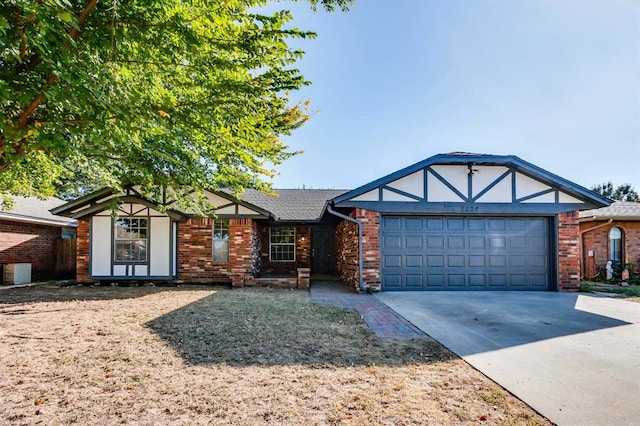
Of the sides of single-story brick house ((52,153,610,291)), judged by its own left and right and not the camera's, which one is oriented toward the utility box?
right

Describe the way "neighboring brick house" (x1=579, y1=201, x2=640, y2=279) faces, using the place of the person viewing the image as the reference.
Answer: facing the viewer

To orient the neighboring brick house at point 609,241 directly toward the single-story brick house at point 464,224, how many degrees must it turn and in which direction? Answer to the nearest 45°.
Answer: approximately 45° to its right

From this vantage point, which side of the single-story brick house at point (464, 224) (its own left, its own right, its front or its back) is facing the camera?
front

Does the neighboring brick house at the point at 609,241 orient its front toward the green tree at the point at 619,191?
no

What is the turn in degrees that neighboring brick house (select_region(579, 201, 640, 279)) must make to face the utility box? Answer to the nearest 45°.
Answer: approximately 45° to its right

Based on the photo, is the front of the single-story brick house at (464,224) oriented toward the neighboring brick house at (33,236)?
no

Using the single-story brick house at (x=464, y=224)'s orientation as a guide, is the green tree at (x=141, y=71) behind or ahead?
ahead

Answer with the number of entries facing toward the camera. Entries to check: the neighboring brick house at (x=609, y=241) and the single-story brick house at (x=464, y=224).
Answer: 2

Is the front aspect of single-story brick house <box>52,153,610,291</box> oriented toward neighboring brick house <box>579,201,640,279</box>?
no
